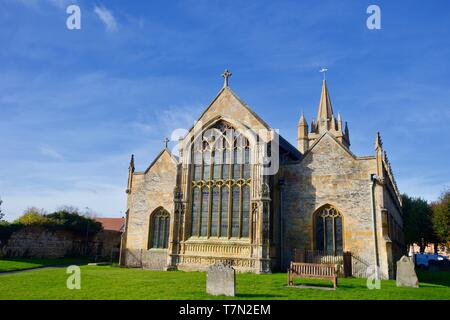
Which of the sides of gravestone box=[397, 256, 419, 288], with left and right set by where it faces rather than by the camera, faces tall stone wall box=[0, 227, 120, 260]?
right

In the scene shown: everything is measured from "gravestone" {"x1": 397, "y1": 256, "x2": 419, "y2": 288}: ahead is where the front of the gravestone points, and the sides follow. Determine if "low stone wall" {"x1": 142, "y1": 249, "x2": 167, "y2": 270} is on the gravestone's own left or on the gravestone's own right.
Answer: on the gravestone's own right

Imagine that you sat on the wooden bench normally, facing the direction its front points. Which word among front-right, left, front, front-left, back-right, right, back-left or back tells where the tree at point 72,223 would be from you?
back-right

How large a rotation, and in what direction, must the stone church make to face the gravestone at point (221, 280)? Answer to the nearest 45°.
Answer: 0° — it already faces it

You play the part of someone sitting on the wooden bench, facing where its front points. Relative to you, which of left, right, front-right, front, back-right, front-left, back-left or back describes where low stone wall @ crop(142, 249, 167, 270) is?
back-right

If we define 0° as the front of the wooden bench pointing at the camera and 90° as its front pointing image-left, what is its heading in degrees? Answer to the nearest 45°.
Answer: approximately 0°

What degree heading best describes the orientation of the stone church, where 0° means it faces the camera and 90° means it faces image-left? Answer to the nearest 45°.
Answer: approximately 0°

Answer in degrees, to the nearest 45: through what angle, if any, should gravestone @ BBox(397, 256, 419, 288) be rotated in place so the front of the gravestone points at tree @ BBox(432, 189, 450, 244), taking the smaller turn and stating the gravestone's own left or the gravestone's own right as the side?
approximately 180°

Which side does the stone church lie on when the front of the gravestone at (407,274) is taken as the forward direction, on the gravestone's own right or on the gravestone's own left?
on the gravestone's own right

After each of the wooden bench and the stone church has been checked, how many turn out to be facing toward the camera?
2
